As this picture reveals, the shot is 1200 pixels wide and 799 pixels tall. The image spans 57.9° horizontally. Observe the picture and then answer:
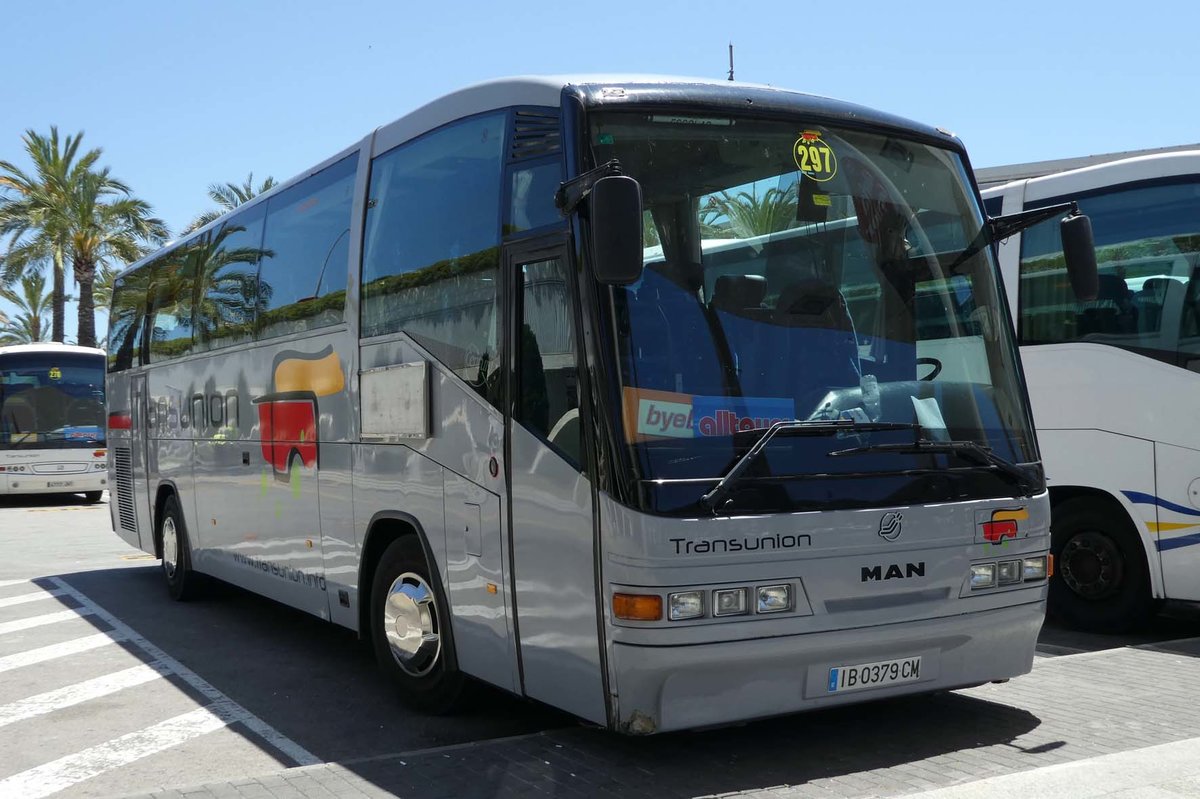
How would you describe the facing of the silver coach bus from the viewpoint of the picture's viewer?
facing the viewer and to the right of the viewer

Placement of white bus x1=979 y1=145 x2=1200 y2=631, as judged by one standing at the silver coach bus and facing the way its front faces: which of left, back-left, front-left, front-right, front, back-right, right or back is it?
left

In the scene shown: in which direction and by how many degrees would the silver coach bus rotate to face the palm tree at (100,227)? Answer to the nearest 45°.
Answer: approximately 180°

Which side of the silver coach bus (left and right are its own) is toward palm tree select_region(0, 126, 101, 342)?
back

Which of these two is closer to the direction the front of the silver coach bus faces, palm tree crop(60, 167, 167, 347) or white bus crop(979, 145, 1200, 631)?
the white bus
